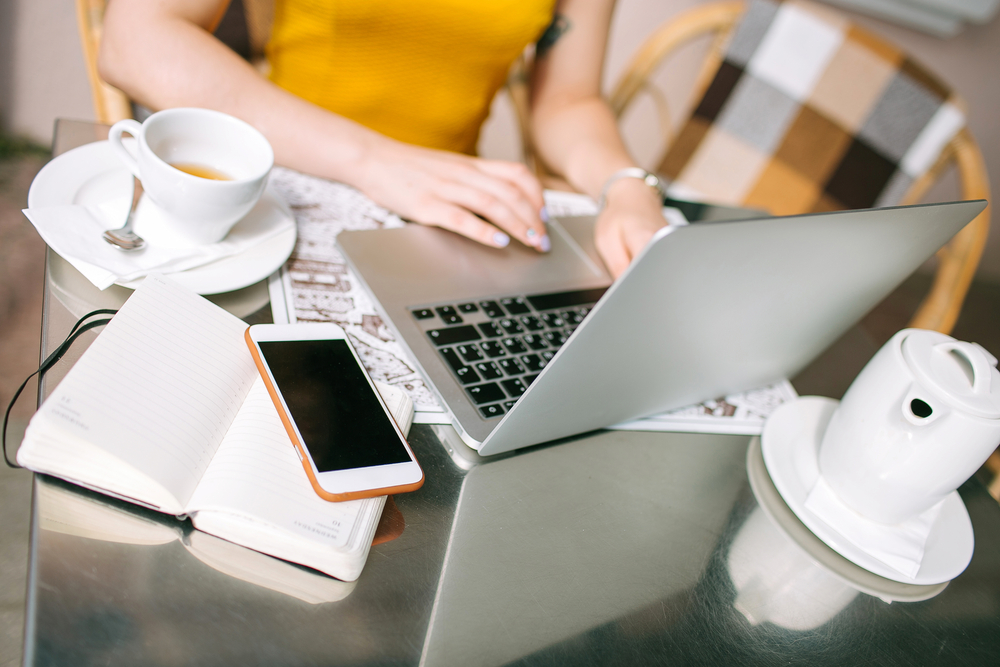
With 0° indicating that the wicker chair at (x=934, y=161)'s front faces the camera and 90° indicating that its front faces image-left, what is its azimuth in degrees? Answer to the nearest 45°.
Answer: approximately 45°

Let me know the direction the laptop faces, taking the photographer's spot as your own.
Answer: facing away from the viewer and to the left of the viewer

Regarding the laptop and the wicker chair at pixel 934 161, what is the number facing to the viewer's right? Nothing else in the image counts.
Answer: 0

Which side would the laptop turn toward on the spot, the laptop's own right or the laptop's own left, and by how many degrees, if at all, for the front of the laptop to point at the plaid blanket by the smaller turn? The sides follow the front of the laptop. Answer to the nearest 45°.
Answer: approximately 45° to the laptop's own right

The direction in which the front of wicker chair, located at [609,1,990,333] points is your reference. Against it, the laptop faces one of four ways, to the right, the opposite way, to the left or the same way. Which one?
to the right
